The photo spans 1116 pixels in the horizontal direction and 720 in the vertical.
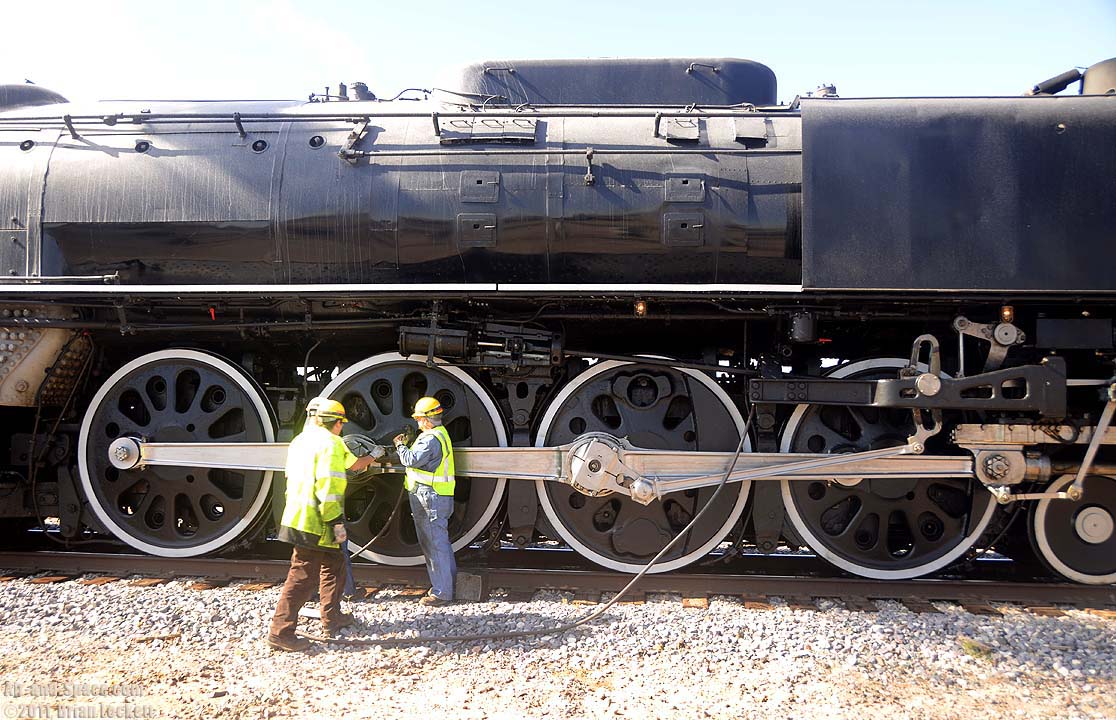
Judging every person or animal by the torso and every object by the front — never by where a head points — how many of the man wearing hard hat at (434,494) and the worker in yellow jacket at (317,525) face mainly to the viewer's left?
1

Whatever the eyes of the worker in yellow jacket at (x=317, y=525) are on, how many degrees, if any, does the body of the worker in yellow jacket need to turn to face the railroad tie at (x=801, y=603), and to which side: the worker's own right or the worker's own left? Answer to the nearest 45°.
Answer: approximately 45° to the worker's own right

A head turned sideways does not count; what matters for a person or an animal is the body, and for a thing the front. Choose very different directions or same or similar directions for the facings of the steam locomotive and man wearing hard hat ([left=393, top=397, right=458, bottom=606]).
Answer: very different directions

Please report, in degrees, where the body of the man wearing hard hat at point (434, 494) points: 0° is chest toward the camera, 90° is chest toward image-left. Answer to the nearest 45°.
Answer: approximately 90°

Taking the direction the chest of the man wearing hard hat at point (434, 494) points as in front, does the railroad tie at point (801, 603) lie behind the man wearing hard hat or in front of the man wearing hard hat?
behind

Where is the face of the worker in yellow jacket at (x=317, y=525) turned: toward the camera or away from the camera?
away from the camera

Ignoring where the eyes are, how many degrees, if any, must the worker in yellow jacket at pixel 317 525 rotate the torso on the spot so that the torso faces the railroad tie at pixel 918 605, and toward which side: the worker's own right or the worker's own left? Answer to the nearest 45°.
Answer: approximately 45° to the worker's own right

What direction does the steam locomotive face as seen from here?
to the viewer's right

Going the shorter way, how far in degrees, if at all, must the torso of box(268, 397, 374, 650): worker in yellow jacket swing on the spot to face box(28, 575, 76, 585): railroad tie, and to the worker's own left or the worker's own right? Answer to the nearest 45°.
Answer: approximately 90° to the worker's own left

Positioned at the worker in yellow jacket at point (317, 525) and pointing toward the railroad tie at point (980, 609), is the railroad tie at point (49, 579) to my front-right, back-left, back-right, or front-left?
back-left

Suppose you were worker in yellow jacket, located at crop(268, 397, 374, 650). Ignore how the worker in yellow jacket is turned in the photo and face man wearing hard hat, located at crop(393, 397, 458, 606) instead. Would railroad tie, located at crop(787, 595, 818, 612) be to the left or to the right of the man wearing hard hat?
right
